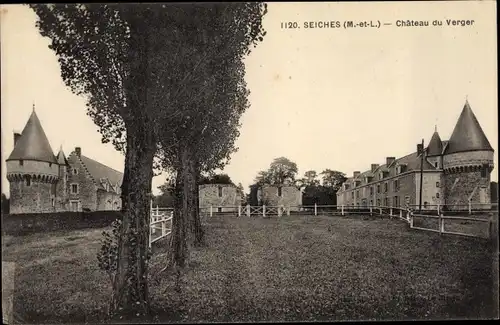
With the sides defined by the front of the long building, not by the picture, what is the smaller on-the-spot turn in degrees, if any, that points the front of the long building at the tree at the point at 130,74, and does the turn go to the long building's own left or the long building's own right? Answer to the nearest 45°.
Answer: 0° — it already faces it

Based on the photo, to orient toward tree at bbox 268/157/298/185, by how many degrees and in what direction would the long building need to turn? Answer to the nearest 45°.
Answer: approximately 45° to its right

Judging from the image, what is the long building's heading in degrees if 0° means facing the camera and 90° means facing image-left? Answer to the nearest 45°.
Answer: approximately 45°
